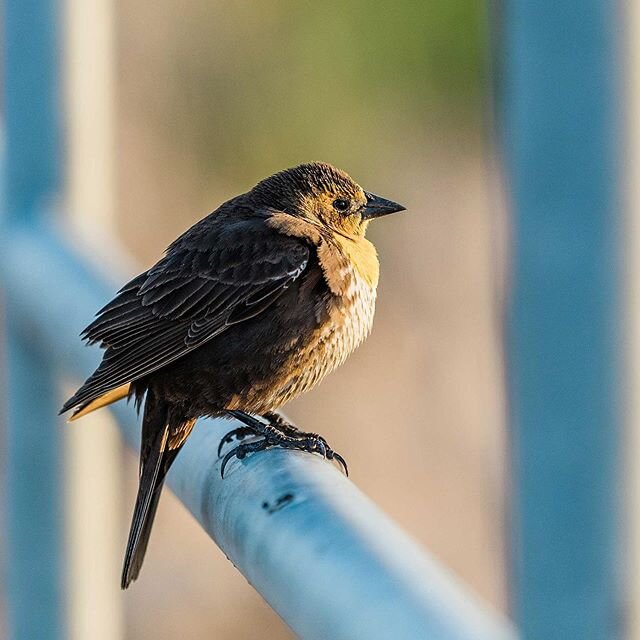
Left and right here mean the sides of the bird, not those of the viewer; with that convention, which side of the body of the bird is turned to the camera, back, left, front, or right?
right
